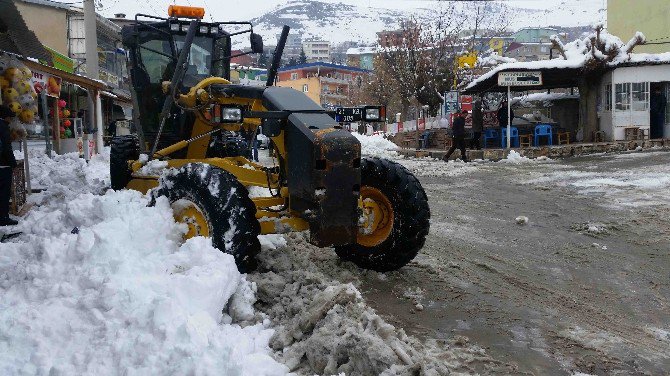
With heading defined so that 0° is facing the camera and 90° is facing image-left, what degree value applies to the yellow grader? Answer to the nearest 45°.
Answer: approximately 315°

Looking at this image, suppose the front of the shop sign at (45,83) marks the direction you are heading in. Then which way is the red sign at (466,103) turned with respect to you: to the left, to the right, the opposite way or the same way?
to the right

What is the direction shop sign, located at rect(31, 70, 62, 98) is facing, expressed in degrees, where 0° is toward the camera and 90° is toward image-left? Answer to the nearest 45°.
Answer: approximately 315°

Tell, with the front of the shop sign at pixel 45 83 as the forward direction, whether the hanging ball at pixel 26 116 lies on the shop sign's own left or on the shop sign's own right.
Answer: on the shop sign's own right

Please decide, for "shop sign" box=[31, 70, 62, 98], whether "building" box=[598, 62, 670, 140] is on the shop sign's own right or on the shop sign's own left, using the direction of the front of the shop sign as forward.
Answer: on the shop sign's own left
